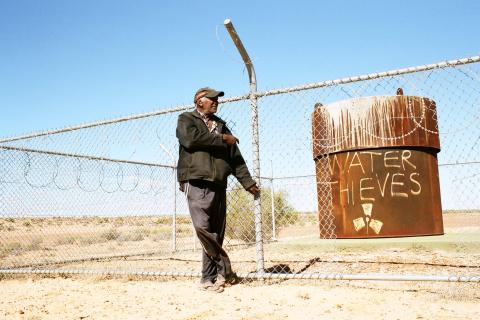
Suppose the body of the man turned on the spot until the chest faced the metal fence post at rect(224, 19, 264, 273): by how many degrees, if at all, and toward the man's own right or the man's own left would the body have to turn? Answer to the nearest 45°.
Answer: approximately 90° to the man's own left

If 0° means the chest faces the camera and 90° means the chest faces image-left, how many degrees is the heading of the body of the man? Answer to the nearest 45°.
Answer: approximately 315°

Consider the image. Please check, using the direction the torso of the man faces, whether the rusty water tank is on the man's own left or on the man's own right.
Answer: on the man's own left
